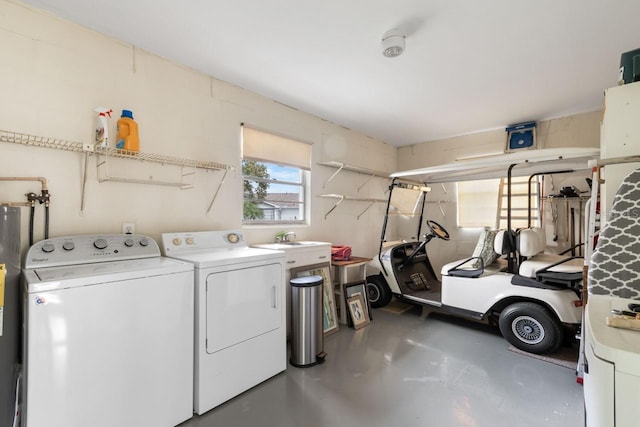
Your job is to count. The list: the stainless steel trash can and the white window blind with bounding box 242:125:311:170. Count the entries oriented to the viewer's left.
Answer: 0

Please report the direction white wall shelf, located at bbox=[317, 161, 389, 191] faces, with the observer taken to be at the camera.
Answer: facing the viewer and to the right of the viewer

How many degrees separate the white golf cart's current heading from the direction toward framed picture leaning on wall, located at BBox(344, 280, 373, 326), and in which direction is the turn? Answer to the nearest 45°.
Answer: approximately 45° to its left

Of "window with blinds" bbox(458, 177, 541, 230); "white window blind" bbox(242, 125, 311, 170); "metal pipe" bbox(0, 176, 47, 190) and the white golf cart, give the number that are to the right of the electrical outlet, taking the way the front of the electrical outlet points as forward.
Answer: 1

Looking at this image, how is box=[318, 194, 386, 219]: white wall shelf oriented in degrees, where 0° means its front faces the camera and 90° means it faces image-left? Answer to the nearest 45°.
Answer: approximately 315°

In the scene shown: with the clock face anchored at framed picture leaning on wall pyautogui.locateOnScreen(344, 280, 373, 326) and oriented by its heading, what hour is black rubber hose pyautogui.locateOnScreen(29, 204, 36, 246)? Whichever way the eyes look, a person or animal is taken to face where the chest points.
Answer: The black rubber hose is roughly at 3 o'clock from the framed picture leaning on wall.

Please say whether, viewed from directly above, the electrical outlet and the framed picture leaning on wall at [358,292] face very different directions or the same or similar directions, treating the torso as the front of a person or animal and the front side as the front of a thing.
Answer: same or similar directions

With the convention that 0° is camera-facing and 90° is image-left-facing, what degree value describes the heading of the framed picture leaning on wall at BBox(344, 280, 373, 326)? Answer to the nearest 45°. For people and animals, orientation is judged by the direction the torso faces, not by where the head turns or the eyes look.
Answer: approximately 315°

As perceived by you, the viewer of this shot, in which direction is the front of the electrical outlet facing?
facing the viewer

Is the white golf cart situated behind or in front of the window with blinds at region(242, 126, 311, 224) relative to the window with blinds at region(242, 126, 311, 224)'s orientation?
in front

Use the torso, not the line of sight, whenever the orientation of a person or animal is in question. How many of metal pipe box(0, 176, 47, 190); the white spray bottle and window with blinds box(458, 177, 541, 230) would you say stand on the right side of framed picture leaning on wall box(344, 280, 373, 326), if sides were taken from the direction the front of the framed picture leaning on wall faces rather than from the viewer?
2

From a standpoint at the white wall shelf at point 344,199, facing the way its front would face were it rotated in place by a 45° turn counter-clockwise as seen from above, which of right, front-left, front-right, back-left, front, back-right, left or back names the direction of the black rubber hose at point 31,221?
back-right

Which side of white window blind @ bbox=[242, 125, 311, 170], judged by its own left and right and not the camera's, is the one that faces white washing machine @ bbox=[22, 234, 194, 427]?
right
